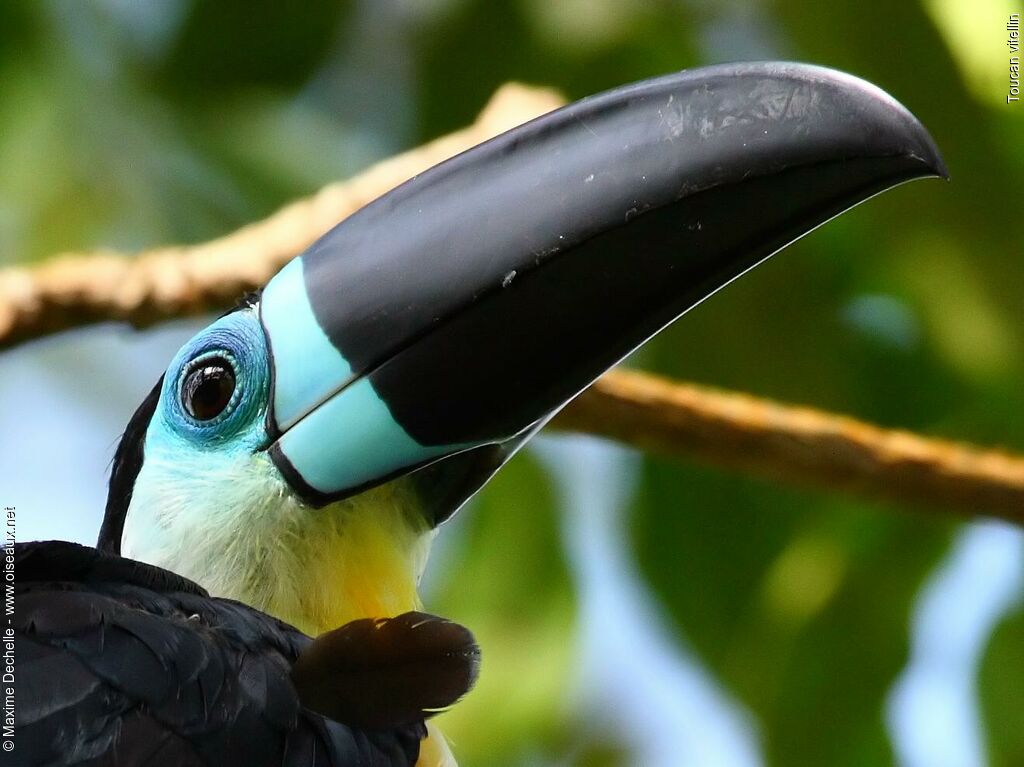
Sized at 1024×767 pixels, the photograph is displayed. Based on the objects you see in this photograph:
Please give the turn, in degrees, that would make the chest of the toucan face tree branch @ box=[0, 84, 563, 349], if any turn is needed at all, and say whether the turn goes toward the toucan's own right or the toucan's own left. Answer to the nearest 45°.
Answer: approximately 135° to the toucan's own left

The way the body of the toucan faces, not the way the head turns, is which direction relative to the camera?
to the viewer's right
